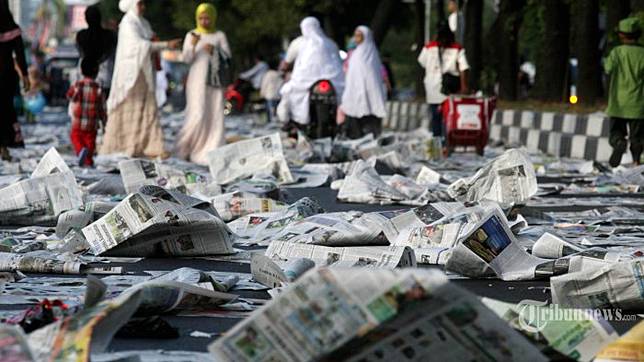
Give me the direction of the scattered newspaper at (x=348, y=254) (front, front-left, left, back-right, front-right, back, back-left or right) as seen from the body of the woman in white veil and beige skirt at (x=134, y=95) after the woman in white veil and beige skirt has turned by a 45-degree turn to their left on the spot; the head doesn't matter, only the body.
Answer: back-right

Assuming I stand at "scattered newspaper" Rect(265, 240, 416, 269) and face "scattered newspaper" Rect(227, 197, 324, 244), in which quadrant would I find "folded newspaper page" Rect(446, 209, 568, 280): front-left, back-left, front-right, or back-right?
back-right

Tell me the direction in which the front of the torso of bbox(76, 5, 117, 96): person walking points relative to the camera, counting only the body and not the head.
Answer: away from the camera

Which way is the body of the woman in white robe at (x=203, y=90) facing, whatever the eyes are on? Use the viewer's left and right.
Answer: facing the viewer

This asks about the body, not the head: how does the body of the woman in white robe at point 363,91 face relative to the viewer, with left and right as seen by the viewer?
facing the viewer and to the left of the viewer
